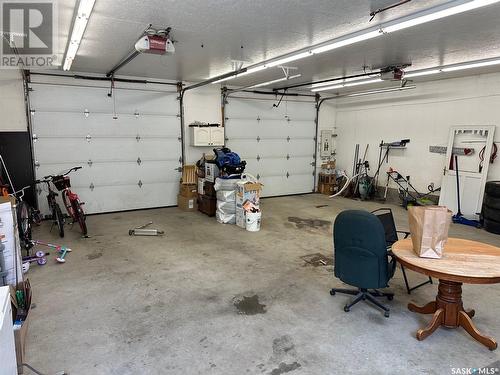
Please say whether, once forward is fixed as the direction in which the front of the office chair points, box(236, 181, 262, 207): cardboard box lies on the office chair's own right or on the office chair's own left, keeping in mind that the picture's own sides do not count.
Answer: on the office chair's own left

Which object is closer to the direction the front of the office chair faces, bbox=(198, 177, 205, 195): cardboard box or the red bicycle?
the cardboard box

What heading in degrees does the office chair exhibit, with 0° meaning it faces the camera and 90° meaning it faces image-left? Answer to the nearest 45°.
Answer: approximately 225°

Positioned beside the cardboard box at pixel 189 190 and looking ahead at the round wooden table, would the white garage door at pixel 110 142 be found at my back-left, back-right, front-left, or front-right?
back-right

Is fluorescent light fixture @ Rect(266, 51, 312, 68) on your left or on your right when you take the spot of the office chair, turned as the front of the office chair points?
on your left

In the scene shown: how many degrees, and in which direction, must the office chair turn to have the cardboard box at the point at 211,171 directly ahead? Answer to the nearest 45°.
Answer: approximately 90° to its left

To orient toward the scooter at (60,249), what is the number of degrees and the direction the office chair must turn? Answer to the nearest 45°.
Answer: approximately 135° to its left

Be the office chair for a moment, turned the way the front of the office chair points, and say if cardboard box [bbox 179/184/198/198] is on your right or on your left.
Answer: on your left
